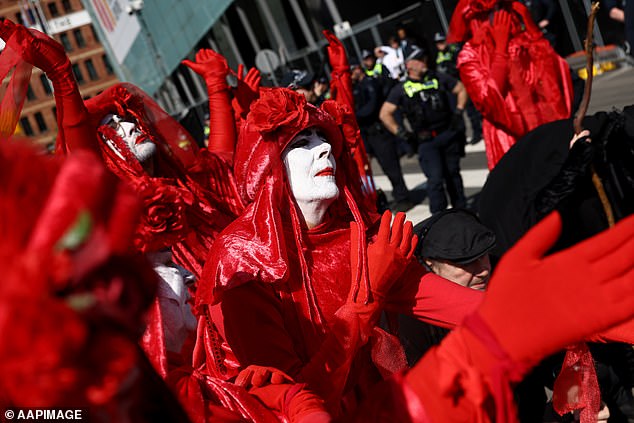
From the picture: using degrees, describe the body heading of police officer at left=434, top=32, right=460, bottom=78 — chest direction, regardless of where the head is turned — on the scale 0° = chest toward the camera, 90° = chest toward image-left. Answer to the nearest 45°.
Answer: approximately 45°

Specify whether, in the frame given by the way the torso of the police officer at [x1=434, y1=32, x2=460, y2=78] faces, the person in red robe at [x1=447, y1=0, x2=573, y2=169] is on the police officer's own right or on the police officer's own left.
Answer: on the police officer's own left

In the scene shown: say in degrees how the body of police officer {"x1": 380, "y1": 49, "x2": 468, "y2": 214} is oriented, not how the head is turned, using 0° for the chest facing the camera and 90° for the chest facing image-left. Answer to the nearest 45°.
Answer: approximately 0°

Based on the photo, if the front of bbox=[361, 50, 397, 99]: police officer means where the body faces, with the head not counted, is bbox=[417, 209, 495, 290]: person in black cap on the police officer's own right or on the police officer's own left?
on the police officer's own left
